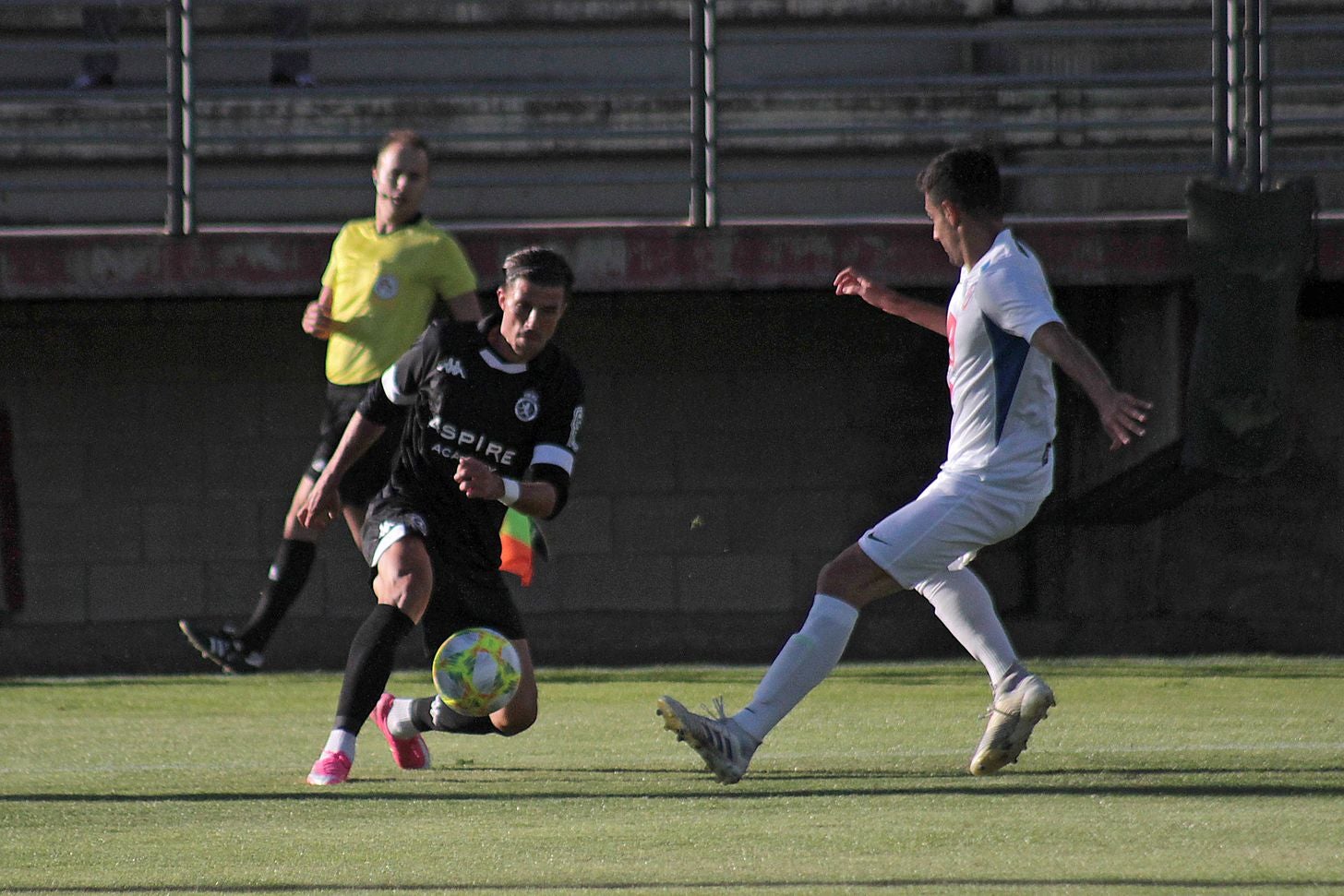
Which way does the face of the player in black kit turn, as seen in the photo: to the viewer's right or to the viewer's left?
to the viewer's right

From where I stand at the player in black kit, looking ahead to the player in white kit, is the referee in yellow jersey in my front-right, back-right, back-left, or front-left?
back-left

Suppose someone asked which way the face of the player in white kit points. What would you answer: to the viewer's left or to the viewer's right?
to the viewer's left

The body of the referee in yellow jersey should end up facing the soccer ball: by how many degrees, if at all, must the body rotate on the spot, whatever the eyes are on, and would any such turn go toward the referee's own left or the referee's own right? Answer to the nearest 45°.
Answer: approximately 45° to the referee's own left

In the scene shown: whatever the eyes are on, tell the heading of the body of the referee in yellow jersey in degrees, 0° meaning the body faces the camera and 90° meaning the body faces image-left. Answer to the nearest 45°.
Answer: approximately 45°

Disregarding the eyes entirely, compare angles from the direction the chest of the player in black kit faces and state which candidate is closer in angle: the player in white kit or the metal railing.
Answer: the player in white kit

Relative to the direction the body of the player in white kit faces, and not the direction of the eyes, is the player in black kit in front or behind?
in front

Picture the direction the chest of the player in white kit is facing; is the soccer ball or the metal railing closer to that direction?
the soccer ball

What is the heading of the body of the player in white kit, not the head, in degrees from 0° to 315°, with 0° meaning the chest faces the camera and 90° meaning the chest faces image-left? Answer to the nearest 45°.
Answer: approximately 90°

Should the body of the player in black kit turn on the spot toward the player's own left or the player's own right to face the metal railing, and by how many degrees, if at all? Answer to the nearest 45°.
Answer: approximately 180°

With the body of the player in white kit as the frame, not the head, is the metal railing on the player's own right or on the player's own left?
on the player's own right

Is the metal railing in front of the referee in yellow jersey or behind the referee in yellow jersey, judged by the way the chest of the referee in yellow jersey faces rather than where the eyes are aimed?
behind

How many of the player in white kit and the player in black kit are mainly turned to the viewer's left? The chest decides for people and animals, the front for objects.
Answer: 1

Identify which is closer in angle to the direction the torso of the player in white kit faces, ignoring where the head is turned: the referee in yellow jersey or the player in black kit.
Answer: the player in black kit

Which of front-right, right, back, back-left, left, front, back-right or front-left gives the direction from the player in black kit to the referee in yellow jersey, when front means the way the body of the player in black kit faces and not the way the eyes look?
back

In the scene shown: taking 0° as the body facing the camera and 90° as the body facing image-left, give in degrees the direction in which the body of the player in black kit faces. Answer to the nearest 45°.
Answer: approximately 0°
